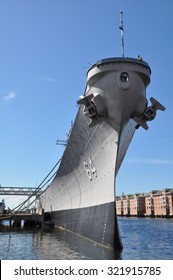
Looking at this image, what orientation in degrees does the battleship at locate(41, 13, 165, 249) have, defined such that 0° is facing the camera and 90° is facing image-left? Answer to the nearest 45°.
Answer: approximately 0°
